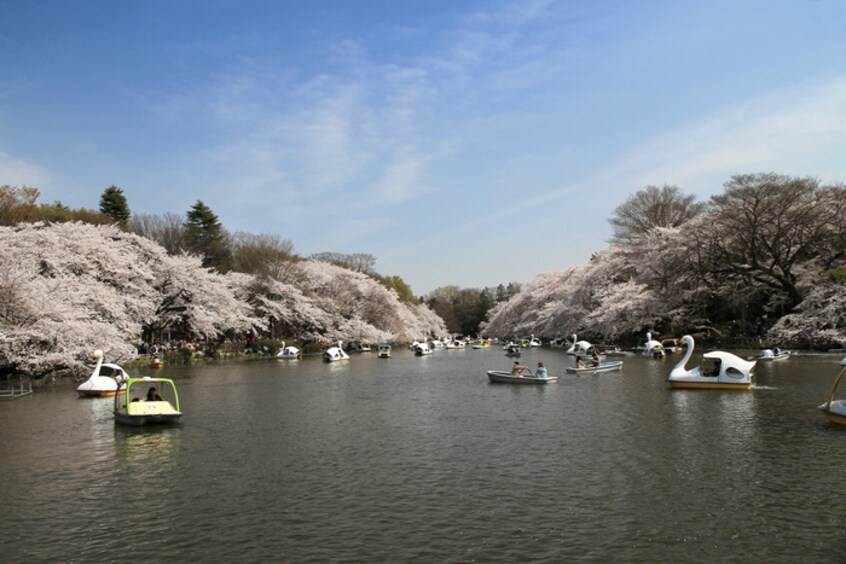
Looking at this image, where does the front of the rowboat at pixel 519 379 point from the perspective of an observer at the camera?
facing to the left of the viewer

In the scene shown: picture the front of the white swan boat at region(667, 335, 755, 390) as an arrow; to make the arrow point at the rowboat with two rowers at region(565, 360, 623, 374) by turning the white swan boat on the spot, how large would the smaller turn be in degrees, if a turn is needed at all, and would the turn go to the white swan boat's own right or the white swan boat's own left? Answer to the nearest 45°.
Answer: approximately 45° to the white swan boat's own right

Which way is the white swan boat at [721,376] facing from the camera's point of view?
to the viewer's left

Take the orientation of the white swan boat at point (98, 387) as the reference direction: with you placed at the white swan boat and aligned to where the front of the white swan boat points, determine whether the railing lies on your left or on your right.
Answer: on your right

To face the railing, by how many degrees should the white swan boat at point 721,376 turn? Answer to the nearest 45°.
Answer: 0° — it already faces it

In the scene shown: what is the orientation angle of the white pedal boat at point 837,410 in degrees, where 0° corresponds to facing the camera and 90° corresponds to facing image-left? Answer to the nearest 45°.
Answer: approximately 90°

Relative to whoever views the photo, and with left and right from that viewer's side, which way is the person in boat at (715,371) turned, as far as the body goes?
facing to the left of the viewer

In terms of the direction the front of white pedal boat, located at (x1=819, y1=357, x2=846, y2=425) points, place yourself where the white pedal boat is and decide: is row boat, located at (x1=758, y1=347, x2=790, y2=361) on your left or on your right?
on your right

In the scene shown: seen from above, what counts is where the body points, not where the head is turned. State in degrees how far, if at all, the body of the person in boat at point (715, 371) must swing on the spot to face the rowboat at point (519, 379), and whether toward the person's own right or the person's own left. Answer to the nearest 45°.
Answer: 0° — they already face it
